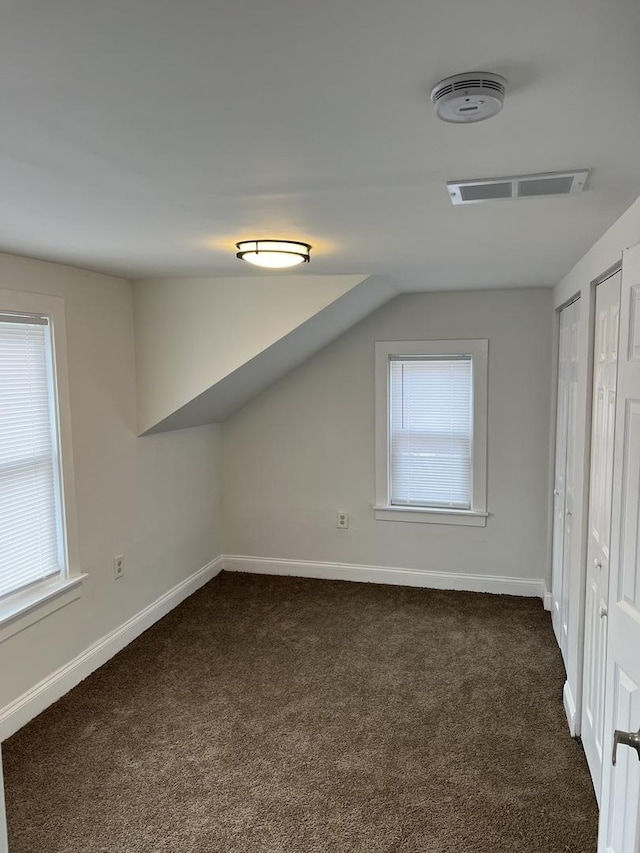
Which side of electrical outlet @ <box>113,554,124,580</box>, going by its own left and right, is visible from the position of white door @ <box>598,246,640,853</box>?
front

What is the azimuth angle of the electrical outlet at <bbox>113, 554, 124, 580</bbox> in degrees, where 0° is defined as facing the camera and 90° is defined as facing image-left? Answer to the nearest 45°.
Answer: approximately 315°

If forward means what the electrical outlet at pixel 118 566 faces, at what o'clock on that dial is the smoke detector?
The smoke detector is roughly at 1 o'clock from the electrical outlet.

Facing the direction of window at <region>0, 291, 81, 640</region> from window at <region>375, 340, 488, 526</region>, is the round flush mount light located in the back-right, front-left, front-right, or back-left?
front-left

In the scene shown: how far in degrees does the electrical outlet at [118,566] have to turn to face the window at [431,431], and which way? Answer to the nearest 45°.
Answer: approximately 45° to its left

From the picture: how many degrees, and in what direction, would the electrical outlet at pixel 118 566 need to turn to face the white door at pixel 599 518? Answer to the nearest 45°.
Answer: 0° — it already faces it

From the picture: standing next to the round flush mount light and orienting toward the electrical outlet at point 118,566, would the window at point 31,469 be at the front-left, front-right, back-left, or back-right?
front-left
